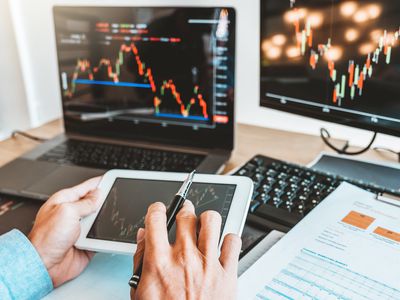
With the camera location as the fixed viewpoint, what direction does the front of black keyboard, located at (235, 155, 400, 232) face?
facing the viewer and to the left of the viewer

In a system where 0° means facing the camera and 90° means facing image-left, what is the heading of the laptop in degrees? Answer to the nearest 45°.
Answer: approximately 45°

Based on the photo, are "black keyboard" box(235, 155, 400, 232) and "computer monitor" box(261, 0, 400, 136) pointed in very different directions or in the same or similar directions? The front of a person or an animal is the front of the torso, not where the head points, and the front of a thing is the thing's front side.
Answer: same or similar directions

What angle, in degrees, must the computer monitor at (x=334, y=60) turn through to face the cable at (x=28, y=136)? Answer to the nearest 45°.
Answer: approximately 45° to its right

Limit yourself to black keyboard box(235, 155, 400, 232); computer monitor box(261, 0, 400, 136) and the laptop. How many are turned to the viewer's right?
0

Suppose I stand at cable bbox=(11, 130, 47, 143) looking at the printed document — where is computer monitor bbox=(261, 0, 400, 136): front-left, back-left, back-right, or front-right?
front-left

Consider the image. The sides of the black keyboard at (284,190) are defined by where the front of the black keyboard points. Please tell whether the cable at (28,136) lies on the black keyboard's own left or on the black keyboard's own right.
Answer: on the black keyboard's own right

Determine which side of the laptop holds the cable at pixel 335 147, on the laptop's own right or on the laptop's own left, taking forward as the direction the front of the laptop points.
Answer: on the laptop's own left
